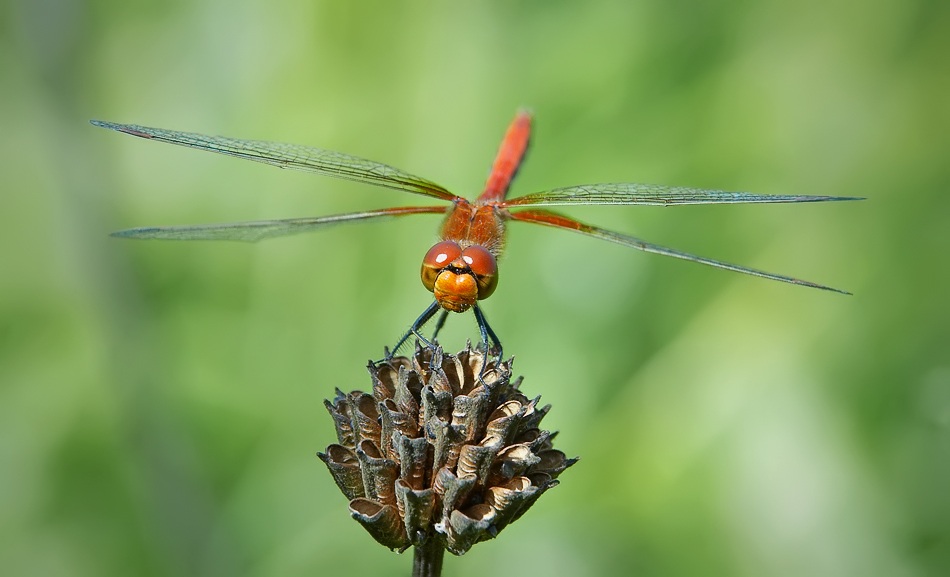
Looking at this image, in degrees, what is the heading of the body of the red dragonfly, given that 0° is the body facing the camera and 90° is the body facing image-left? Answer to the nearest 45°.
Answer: approximately 0°
